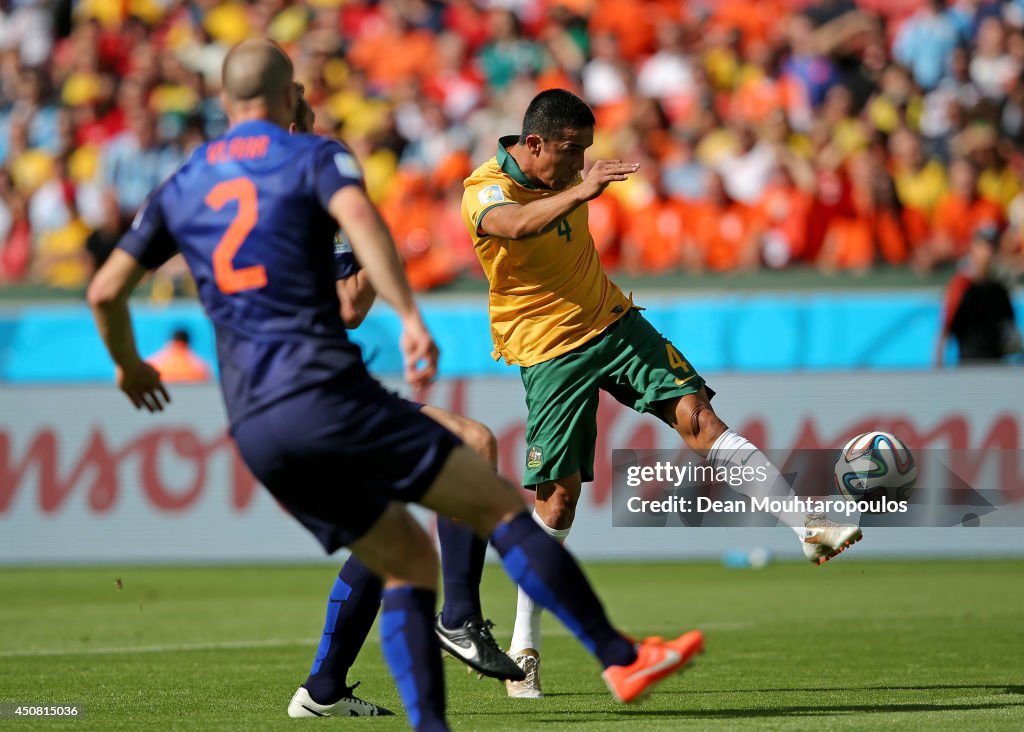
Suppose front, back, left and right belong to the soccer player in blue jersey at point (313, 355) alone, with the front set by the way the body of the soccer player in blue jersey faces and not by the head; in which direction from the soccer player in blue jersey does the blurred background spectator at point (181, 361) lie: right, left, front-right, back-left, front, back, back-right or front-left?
front-left

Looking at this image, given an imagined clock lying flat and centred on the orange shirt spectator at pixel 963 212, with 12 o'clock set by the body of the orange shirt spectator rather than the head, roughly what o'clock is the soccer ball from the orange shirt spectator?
The soccer ball is roughly at 12 o'clock from the orange shirt spectator.

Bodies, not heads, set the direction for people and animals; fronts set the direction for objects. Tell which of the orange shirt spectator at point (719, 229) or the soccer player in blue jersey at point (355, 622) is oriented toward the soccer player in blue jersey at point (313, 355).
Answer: the orange shirt spectator

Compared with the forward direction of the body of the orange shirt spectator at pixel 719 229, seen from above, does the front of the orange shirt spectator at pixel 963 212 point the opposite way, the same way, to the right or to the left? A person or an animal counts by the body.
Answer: the same way

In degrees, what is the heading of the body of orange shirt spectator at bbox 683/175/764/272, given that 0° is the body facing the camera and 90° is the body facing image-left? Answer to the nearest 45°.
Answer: approximately 0°

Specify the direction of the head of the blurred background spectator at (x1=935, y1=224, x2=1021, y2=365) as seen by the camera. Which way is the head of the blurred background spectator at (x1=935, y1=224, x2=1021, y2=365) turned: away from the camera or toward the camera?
toward the camera

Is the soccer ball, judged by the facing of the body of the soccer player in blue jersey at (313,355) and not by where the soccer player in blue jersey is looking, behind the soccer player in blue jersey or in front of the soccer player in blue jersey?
in front

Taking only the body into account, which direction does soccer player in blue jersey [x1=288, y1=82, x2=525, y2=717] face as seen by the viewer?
to the viewer's right

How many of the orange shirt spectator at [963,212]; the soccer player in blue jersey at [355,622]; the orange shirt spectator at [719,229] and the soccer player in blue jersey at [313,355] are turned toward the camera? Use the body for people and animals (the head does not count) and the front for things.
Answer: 2

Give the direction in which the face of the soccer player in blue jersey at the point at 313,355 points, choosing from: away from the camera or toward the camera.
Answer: away from the camera

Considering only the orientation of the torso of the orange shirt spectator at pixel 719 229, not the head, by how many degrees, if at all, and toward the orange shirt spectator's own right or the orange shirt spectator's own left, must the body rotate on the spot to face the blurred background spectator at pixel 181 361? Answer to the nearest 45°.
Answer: approximately 90° to the orange shirt spectator's own right

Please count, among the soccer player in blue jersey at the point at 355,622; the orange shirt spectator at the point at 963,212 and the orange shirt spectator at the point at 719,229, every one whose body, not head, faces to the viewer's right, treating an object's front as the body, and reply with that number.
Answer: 1

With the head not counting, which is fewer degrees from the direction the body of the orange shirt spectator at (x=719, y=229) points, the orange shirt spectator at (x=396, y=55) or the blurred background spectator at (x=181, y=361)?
the blurred background spectator

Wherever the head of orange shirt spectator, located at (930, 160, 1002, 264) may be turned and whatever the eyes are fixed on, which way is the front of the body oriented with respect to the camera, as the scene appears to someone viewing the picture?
toward the camera

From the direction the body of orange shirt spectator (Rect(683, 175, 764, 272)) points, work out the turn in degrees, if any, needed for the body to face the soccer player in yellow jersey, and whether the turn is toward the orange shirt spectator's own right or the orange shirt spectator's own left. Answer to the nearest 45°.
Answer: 0° — they already face them

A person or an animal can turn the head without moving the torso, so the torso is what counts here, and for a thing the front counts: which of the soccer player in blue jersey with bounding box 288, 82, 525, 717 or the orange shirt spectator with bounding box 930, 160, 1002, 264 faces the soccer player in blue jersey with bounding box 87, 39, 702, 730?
the orange shirt spectator

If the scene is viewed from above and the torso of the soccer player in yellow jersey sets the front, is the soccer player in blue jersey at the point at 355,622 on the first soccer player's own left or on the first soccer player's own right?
on the first soccer player's own right

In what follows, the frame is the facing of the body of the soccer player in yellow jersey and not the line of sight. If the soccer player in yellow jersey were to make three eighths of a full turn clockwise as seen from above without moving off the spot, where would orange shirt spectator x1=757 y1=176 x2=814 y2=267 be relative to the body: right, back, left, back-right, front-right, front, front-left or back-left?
right

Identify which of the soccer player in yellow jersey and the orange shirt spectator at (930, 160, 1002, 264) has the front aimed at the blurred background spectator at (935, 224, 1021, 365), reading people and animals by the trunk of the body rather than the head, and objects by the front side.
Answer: the orange shirt spectator
